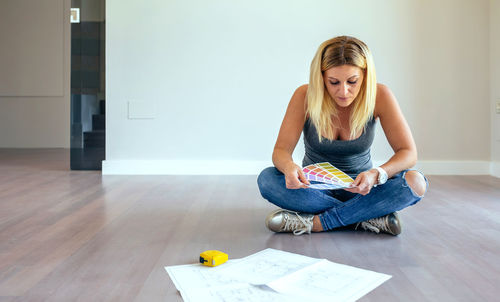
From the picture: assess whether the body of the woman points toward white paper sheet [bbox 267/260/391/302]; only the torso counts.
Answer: yes

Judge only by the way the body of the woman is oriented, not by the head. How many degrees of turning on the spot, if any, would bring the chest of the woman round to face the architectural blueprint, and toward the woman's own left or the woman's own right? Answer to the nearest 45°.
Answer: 0° — they already face it

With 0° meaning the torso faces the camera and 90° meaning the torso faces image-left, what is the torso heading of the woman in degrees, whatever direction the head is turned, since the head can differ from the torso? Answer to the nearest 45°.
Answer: approximately 0°
